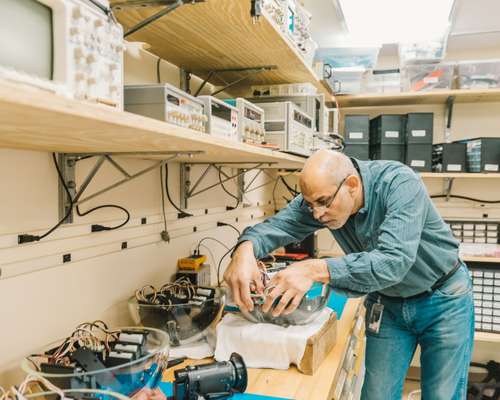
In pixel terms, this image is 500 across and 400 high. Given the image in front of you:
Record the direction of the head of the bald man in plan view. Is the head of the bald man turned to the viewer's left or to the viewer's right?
to the viewer's left

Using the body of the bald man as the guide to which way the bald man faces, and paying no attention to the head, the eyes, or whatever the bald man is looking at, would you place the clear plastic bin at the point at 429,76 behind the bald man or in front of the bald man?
behind

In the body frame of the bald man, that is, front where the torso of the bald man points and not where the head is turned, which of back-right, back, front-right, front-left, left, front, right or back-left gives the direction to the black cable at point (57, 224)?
front

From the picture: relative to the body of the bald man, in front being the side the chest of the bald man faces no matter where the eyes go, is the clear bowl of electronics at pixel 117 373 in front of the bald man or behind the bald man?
in front

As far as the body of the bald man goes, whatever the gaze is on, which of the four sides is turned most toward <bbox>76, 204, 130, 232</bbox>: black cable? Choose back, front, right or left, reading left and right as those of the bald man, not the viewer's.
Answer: front

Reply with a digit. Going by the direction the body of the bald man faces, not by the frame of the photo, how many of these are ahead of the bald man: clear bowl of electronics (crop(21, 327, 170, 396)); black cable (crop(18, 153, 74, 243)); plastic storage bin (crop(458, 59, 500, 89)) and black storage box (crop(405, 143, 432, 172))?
2

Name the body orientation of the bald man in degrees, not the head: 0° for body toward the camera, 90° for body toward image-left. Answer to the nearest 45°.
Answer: approximately 45°

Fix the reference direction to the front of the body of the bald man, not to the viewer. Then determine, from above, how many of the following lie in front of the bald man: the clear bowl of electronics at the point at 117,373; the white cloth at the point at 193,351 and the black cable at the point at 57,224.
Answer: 3

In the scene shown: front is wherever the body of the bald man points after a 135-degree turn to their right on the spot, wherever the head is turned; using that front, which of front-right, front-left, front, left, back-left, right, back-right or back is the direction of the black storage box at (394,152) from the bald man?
front

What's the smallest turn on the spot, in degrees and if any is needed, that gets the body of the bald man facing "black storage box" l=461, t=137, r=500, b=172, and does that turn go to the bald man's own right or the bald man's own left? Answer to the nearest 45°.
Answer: approximately 180°

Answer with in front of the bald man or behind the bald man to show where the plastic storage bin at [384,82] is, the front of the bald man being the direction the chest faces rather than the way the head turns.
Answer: behind
